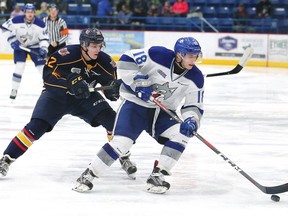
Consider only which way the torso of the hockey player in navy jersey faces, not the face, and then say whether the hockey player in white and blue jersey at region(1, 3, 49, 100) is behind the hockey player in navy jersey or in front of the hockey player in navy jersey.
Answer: behind

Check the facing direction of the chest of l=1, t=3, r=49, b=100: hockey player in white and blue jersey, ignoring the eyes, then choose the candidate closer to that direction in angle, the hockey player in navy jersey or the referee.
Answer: the hockey player in navy jersey

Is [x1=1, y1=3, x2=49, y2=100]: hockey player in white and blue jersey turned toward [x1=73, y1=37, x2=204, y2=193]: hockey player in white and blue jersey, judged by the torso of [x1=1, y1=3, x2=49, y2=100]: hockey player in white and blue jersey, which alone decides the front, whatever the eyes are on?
yes

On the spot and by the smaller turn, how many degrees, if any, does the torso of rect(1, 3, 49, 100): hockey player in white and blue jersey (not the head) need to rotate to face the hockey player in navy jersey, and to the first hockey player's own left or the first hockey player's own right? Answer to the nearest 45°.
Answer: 0° — they already face them

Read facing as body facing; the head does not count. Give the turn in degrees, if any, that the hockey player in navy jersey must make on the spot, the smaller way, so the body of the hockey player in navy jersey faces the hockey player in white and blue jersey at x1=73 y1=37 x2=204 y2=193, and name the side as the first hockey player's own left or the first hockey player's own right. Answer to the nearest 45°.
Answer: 0° — they already face them

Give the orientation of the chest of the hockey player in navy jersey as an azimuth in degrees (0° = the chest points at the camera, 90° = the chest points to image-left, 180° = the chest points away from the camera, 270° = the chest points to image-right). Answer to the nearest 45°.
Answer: approximately 315°

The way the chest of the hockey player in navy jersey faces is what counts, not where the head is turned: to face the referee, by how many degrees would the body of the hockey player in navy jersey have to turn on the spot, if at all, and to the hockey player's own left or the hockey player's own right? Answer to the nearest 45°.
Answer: approximately 135° to the hockey player's own left

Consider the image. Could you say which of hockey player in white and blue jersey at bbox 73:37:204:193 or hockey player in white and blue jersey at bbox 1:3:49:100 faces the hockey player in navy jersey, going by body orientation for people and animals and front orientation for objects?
hockey player in white and blue jersey at bbox 1:3:49:100
